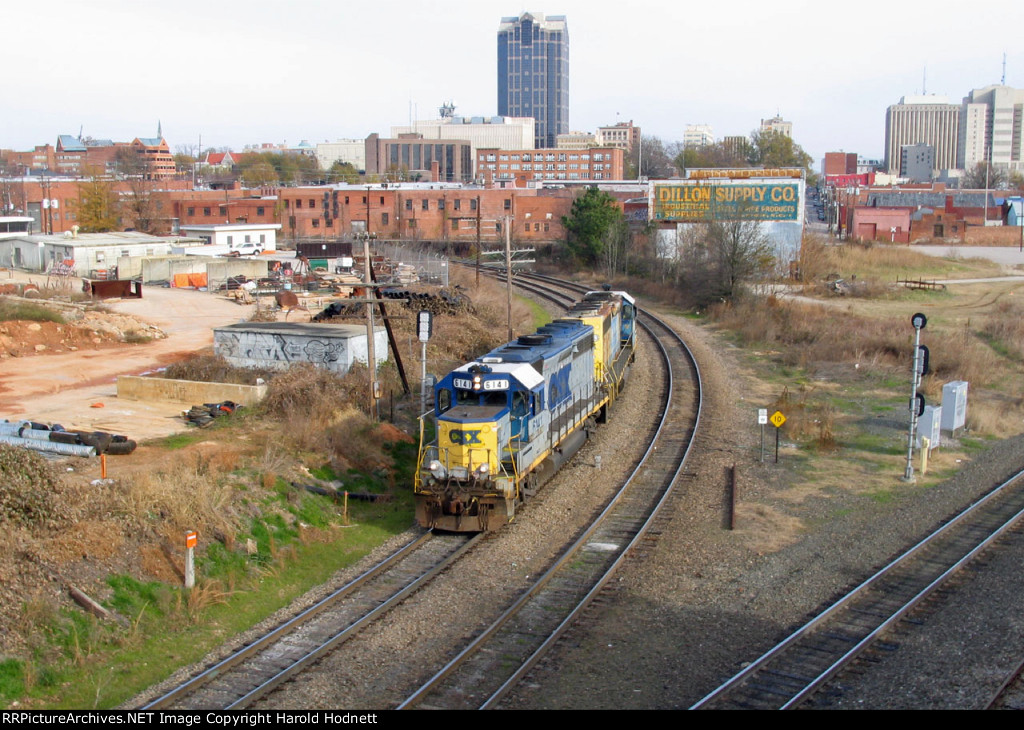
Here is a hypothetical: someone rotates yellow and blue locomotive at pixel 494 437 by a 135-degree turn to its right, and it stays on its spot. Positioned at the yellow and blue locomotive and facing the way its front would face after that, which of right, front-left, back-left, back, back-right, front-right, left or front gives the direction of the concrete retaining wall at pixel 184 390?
front-left

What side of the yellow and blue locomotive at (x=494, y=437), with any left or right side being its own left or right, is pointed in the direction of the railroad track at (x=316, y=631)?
front

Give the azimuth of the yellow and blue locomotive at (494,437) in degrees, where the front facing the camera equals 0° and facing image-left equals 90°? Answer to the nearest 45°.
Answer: approximately 45°

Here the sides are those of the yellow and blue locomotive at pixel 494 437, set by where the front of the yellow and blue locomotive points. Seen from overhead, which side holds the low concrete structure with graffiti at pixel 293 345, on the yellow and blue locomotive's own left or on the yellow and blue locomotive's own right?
on the yellow and blue locomotive's own right
